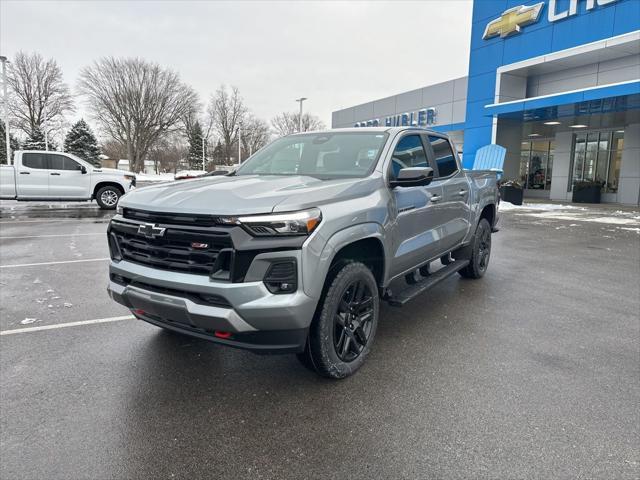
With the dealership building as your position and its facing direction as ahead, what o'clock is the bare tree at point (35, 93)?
The bare tree is roughly at 2 o'clock from the dealership building.

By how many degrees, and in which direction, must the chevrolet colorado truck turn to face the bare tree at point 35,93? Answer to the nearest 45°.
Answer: approximately 90° to its right

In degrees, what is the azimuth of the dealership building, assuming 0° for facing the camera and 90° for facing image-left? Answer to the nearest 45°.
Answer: approximately 45°

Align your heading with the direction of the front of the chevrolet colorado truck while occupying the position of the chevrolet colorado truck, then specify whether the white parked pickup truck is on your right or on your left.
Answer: on your right

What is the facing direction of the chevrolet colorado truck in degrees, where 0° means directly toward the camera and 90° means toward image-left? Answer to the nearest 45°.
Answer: approximately 45°

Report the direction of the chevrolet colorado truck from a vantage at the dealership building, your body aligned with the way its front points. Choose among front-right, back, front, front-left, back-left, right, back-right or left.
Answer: front-left
